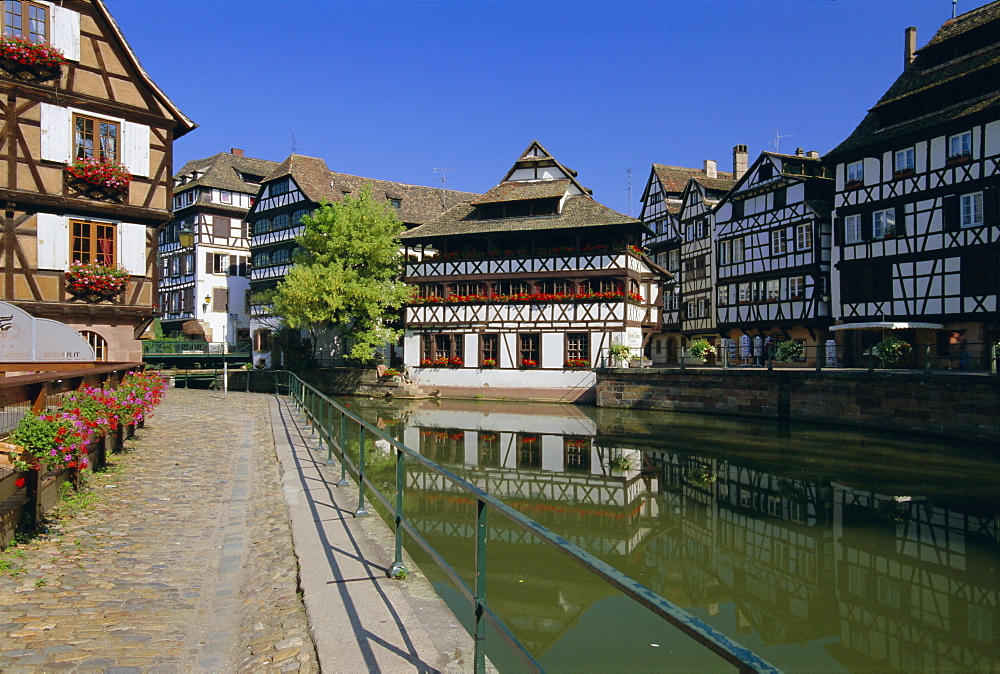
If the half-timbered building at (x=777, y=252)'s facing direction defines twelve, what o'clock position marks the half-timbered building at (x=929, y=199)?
the half-timbered building at (x=929, y=199) is roughly at 9 o'clock from the half-timbered building at (x=777, y=252).

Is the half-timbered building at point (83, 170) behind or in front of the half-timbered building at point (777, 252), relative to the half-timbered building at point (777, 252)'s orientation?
in front

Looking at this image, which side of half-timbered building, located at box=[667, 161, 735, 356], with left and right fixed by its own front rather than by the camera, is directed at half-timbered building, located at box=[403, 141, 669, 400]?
front

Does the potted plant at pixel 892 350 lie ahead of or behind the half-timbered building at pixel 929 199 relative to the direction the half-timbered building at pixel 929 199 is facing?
ahead

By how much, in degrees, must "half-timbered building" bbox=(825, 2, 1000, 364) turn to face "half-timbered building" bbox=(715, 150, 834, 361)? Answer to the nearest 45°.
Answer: approximately 90° to its right

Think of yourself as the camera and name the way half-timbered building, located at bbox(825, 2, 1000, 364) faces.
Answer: facing the viewer and to the left of the viewer

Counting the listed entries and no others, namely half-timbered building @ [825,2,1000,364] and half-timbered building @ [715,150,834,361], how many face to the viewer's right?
0

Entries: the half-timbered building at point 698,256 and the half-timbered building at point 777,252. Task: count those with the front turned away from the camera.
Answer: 0

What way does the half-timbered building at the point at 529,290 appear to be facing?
toward the camera

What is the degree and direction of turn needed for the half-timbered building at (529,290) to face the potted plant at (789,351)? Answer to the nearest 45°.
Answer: approximately 45° to its left

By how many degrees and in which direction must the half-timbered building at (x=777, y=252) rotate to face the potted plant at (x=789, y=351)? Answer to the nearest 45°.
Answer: approximately 45° to its left

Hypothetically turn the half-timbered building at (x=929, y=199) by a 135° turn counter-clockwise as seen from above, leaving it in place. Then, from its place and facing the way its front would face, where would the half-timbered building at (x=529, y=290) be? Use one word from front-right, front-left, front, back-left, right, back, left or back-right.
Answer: back

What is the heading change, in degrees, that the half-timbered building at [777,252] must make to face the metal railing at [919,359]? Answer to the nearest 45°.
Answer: approximately 45° to its left

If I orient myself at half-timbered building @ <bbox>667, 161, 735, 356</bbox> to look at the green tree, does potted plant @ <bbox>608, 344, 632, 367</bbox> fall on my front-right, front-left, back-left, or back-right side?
front-left
